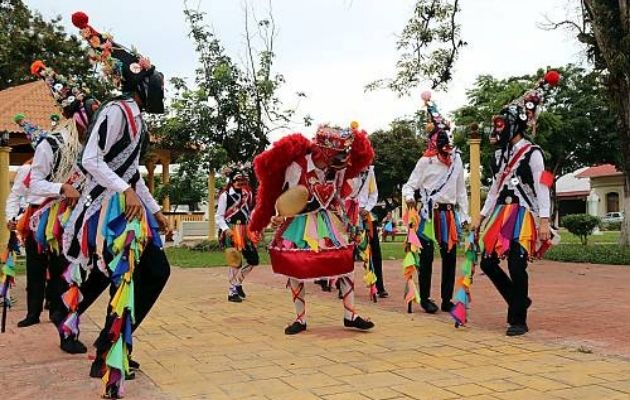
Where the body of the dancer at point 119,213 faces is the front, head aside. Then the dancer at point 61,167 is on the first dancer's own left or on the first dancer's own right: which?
on the first dancer's own left

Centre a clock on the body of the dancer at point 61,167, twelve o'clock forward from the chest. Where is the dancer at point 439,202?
the dancer at point 439,202 is roughly at 12 o'clock from the dancer at point 61,167.

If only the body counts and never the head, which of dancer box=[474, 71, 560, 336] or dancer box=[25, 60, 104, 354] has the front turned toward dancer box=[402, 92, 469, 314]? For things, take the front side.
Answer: dancer box=[25, 60, 104, 354]

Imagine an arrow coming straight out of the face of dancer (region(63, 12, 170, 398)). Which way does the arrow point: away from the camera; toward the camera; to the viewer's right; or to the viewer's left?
to the viewer's right

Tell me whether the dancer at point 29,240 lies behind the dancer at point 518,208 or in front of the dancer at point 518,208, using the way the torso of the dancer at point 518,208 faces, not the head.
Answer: in front

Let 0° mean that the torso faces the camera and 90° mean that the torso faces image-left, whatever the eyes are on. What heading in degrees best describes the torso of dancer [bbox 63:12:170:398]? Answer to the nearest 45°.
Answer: approximately 270°

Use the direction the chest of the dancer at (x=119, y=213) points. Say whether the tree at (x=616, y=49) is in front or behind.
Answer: in front

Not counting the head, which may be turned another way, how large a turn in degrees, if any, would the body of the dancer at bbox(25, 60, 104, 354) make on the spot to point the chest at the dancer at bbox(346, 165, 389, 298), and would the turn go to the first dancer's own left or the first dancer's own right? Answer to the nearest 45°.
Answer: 0° — they already face them

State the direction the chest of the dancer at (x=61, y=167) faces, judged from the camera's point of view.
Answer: to the viewer's right

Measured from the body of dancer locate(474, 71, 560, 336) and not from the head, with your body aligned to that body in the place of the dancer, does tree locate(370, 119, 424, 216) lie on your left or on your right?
on your right

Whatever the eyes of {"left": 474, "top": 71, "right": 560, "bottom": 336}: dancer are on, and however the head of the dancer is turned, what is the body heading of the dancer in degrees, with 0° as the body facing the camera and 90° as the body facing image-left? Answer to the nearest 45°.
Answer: approximately 45°

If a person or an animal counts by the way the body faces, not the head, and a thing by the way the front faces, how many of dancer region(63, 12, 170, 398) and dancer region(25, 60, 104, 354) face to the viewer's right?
2

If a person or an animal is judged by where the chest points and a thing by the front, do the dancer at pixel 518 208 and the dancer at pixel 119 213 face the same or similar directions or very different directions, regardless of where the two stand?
very different directions
